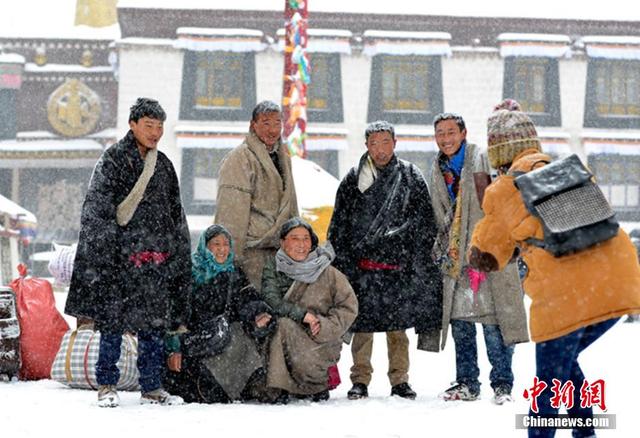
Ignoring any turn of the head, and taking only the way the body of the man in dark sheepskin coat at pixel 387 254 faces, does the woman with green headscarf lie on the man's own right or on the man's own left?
on the man's own right

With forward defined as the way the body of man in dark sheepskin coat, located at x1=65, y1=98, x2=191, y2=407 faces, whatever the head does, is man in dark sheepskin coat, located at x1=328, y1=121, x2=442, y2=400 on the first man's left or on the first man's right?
on the first man's left

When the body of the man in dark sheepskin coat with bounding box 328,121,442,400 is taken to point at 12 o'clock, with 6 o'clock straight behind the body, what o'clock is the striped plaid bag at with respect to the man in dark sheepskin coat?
The striped plaid bag is roughly at 3 o'clock from the man in dark sheepskin coat.

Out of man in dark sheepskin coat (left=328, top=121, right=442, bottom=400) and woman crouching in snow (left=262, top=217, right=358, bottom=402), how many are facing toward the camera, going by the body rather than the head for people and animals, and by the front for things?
2

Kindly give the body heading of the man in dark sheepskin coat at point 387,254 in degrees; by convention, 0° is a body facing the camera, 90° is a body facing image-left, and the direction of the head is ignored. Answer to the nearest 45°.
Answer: approximately 0°

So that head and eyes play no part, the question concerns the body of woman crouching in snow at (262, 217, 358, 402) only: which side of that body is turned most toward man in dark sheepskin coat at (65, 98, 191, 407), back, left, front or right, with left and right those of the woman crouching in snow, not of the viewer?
right

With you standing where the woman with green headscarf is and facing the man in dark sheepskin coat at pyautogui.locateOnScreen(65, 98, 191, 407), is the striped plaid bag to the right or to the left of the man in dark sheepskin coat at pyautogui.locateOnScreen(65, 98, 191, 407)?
right
